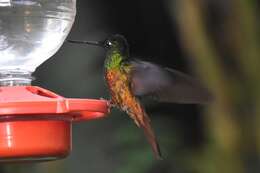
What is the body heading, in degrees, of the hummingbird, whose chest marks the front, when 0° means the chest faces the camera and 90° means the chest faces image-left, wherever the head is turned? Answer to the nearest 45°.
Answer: approximately 90°
